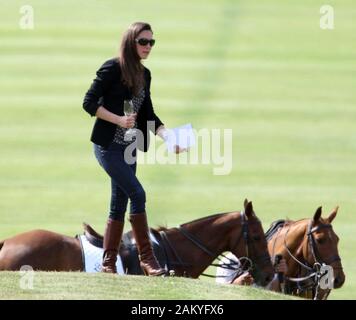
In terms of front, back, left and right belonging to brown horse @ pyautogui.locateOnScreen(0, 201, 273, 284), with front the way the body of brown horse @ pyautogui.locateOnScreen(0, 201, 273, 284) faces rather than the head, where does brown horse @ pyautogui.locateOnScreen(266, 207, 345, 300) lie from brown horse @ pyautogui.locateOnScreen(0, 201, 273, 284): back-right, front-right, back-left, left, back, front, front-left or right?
front

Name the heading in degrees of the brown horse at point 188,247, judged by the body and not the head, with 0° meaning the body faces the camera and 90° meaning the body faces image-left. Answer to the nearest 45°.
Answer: approximately 270°

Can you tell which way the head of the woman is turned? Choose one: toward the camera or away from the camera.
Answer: toward the camera

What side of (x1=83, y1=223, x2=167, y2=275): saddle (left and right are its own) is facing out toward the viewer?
right

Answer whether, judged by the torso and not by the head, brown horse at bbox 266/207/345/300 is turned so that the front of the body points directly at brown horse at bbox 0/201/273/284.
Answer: no

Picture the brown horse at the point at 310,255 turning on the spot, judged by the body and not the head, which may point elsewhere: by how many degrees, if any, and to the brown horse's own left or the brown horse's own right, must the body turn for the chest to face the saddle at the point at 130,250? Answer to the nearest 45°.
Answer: approximately 135° to the brown horse's own right

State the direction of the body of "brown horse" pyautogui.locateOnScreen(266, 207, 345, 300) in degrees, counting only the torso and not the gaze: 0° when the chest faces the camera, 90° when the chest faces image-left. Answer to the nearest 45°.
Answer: approximately 315°

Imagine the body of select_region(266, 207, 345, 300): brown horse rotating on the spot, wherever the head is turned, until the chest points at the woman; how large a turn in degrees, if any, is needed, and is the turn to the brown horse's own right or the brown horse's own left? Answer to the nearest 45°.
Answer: approximately 90° to the brown horse's own right

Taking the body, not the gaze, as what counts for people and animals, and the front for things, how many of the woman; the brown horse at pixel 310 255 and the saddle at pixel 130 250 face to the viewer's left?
0

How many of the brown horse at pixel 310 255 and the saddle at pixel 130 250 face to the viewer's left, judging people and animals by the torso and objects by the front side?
0

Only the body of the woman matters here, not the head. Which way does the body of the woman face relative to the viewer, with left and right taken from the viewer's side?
facing the viewer and to the right of the viewer
